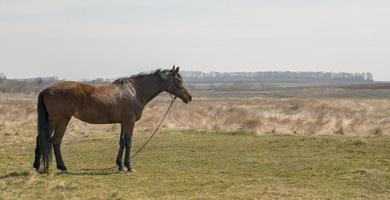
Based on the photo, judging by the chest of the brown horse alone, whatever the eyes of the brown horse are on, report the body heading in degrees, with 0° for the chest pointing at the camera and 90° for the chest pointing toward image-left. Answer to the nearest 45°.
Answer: approximately 270°
